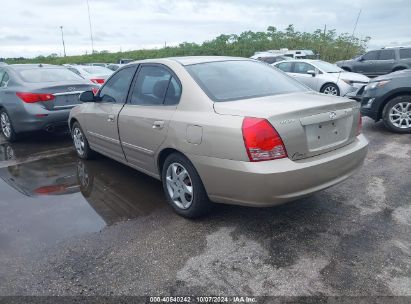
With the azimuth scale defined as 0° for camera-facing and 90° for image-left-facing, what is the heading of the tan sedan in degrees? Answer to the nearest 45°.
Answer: approximately 135°

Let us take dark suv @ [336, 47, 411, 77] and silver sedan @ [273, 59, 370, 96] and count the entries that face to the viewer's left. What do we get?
1

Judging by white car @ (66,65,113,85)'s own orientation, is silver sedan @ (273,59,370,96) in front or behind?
behind

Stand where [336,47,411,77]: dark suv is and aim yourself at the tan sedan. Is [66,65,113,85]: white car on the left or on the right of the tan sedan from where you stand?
right

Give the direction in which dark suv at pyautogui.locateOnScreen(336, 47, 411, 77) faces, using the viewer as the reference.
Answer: facing to the left of the viewer

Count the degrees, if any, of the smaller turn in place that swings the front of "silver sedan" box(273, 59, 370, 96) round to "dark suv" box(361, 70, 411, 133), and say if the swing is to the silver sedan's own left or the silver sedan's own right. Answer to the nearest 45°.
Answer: approximately 45° to the silver sedan's own right

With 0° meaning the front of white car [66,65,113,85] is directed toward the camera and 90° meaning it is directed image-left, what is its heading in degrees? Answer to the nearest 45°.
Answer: approximately 135°

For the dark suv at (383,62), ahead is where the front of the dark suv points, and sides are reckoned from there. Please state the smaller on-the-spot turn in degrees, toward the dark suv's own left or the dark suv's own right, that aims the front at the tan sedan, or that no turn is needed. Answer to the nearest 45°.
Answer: approximately 90° to the dark suv's own left

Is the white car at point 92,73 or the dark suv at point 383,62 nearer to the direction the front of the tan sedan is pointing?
the white car

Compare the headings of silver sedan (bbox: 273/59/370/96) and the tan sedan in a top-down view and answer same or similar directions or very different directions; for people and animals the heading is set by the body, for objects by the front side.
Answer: very different directions

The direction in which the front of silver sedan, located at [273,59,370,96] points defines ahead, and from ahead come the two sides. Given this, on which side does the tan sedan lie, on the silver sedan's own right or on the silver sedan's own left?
on the silver sedan's own right
